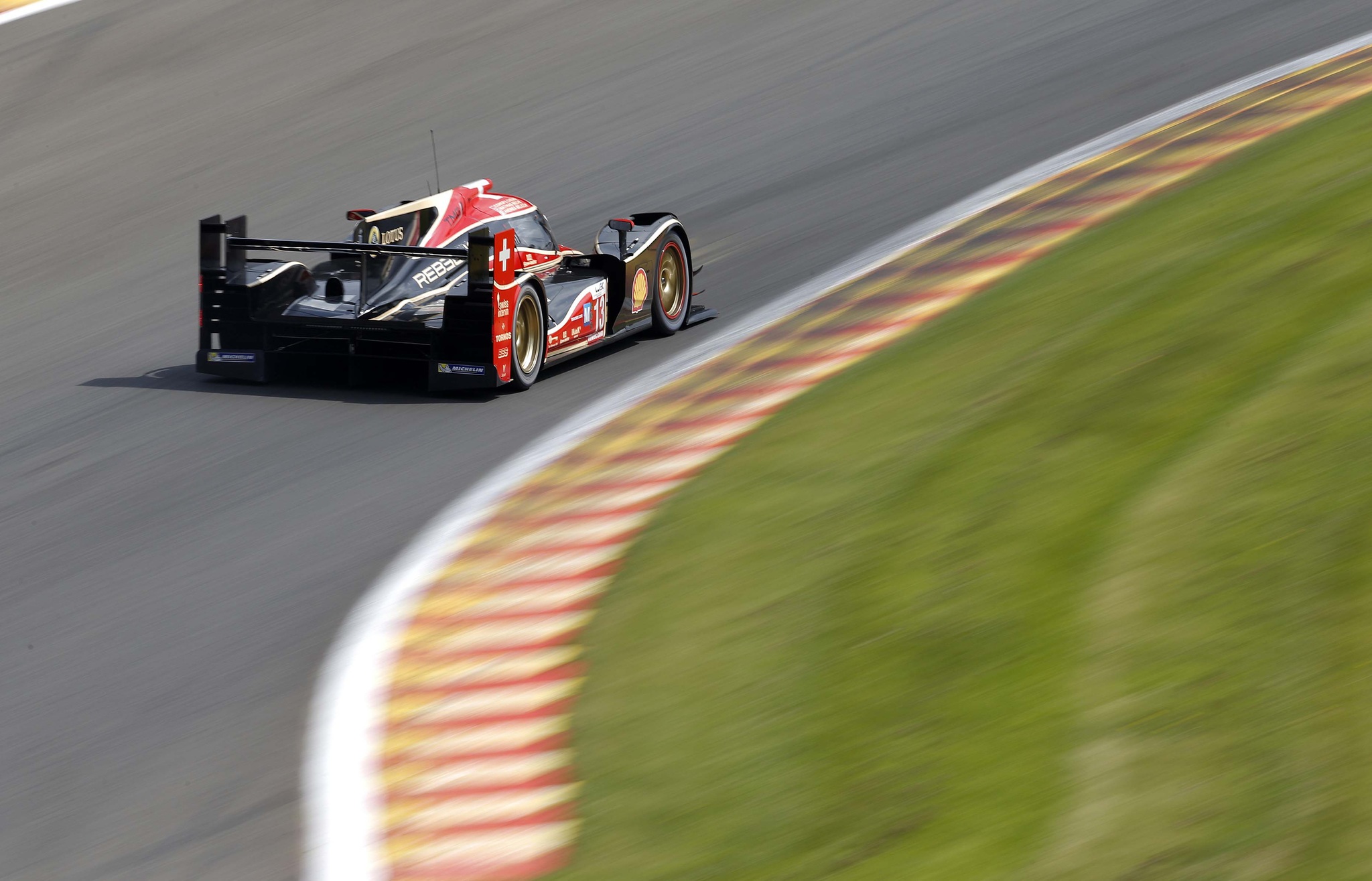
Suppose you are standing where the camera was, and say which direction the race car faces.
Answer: facing away from the viewer and to the right of the viewer
